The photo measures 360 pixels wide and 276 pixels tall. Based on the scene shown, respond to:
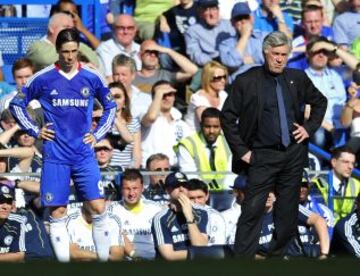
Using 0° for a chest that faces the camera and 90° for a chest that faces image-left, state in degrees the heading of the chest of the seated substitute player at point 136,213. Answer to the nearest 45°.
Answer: approximately 0°

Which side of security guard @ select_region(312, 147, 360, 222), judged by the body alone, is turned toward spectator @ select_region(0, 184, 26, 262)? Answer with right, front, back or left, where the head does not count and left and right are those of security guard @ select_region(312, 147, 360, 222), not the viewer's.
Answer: right

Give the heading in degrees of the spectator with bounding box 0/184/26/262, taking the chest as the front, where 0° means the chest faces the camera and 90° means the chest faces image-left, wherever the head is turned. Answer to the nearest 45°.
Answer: approximately 0°

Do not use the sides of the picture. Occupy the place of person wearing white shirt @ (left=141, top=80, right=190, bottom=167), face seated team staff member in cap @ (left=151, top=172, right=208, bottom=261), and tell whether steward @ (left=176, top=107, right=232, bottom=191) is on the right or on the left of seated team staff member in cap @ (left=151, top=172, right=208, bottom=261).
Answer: left

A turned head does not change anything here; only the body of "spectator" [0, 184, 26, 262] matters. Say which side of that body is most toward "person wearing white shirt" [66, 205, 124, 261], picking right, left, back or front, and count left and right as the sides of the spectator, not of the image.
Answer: left

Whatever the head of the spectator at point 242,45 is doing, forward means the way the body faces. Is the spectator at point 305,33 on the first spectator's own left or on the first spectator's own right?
on the first spectator's own left
